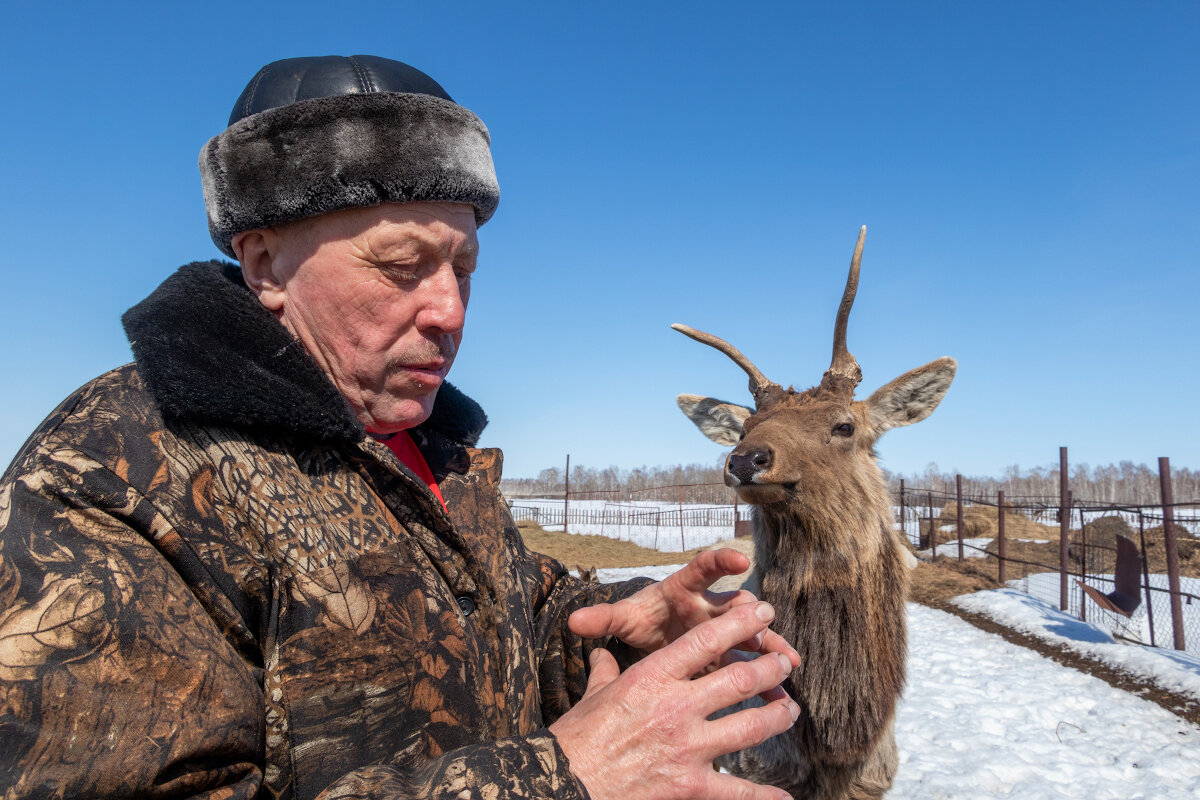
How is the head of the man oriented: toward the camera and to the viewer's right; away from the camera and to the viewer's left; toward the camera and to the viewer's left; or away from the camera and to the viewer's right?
toward the camera and to the viewer's right

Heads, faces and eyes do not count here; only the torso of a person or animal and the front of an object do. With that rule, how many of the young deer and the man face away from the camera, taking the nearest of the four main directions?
0

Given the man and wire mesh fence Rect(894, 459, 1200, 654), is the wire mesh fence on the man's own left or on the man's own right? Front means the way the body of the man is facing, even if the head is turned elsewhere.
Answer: on the man's own left

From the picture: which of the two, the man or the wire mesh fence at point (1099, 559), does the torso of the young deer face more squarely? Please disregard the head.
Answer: the man

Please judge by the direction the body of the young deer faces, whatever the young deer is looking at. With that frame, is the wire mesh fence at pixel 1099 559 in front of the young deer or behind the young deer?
behind

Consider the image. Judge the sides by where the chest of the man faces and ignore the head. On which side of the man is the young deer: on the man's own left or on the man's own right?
on the man's own left

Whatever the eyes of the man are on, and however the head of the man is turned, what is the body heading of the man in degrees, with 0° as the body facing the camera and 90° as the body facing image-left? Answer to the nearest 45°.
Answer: approximately 315°

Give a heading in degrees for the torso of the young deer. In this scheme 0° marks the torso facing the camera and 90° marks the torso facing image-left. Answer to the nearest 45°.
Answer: approximately 45°
